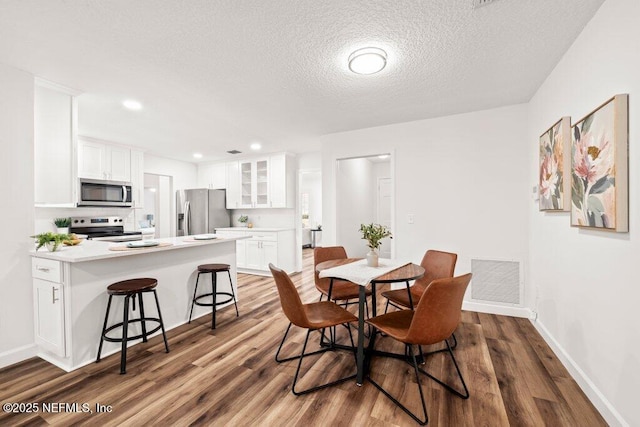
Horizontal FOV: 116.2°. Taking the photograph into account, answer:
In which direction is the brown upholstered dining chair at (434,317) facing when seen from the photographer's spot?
facing away from the viewer and to the left of the viewer

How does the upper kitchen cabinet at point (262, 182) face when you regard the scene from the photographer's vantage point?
facing the viewer and to the left of the viewer

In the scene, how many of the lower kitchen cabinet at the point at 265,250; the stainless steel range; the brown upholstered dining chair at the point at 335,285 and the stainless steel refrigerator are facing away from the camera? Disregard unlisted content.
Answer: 0

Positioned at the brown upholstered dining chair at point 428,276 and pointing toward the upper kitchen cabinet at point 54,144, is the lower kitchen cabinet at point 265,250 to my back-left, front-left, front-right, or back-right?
front-right

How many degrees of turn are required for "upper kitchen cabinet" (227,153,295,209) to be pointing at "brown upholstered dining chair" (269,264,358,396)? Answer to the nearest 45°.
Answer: approximately 45° to its left

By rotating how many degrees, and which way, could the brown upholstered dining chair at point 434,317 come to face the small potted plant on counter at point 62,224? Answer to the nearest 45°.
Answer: approximately 45° to its left

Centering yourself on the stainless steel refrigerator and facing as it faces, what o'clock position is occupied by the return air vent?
The return air vent is roughly at 9 o'clock from the stainless steel refrigerator.

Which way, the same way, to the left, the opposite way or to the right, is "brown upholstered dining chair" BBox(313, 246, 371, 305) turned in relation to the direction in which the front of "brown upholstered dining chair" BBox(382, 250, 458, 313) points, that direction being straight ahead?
to the left

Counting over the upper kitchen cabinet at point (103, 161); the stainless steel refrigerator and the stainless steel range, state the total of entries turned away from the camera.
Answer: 0

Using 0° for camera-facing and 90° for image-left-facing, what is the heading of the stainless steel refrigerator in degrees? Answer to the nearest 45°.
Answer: approximately 45°

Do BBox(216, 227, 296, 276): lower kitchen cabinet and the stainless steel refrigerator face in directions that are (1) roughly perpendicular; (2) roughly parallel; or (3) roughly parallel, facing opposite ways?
roughly parallel

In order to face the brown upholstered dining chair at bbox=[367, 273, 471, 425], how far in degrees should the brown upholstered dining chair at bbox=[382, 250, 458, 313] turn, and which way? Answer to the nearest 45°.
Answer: approximately 45° to its left

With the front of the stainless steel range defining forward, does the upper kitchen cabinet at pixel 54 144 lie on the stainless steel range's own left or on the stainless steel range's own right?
on the stainless steel range's own right

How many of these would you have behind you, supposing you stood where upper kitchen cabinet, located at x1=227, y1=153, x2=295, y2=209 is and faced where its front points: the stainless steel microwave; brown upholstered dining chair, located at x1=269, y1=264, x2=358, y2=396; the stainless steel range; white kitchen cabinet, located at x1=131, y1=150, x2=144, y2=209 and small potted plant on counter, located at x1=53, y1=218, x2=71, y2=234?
0

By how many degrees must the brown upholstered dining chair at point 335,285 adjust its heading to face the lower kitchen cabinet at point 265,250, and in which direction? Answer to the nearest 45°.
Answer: approximately 180°

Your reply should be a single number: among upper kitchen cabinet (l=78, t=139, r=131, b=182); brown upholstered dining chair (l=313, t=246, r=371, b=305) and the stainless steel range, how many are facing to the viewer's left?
0

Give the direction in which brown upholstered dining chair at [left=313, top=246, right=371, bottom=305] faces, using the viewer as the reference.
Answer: facing the viewer and to the right of the viewer

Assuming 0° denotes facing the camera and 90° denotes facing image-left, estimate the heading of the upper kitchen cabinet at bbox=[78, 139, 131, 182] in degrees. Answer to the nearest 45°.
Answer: approximately 315°
